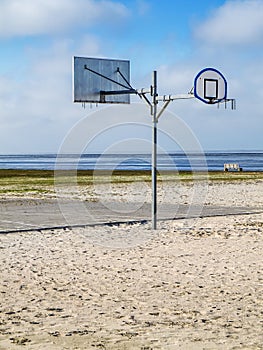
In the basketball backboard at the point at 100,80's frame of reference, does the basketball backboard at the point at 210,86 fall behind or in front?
behind

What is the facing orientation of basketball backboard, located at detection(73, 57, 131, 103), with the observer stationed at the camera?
facing away from the viewer and to the left of the viewer

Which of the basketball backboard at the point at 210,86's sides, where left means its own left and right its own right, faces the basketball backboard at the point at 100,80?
back

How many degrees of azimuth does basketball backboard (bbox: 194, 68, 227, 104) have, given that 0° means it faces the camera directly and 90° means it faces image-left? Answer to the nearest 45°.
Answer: approximately 315°

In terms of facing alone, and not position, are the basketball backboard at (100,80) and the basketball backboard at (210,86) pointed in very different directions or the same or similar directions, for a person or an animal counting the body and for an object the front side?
very different directions
